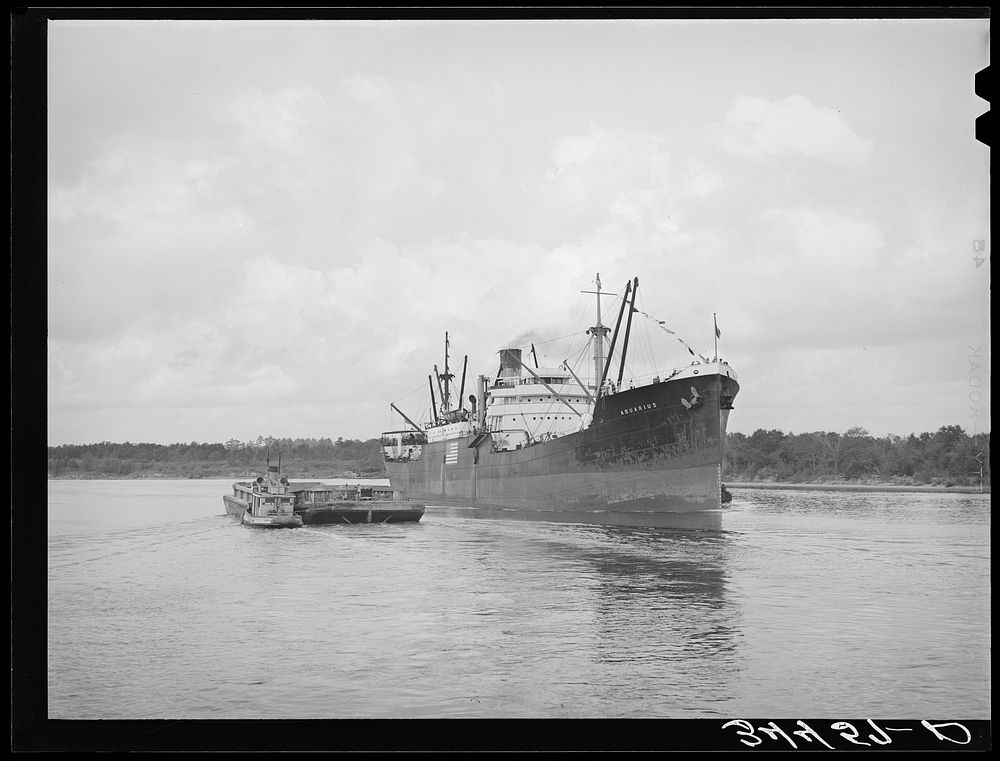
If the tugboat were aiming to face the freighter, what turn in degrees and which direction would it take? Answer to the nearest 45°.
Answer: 0° — it already faces it

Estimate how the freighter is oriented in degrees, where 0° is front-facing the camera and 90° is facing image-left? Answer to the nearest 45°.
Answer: approximately 315°

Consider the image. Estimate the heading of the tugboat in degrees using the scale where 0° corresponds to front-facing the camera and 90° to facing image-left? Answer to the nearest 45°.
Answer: approximately 180°
